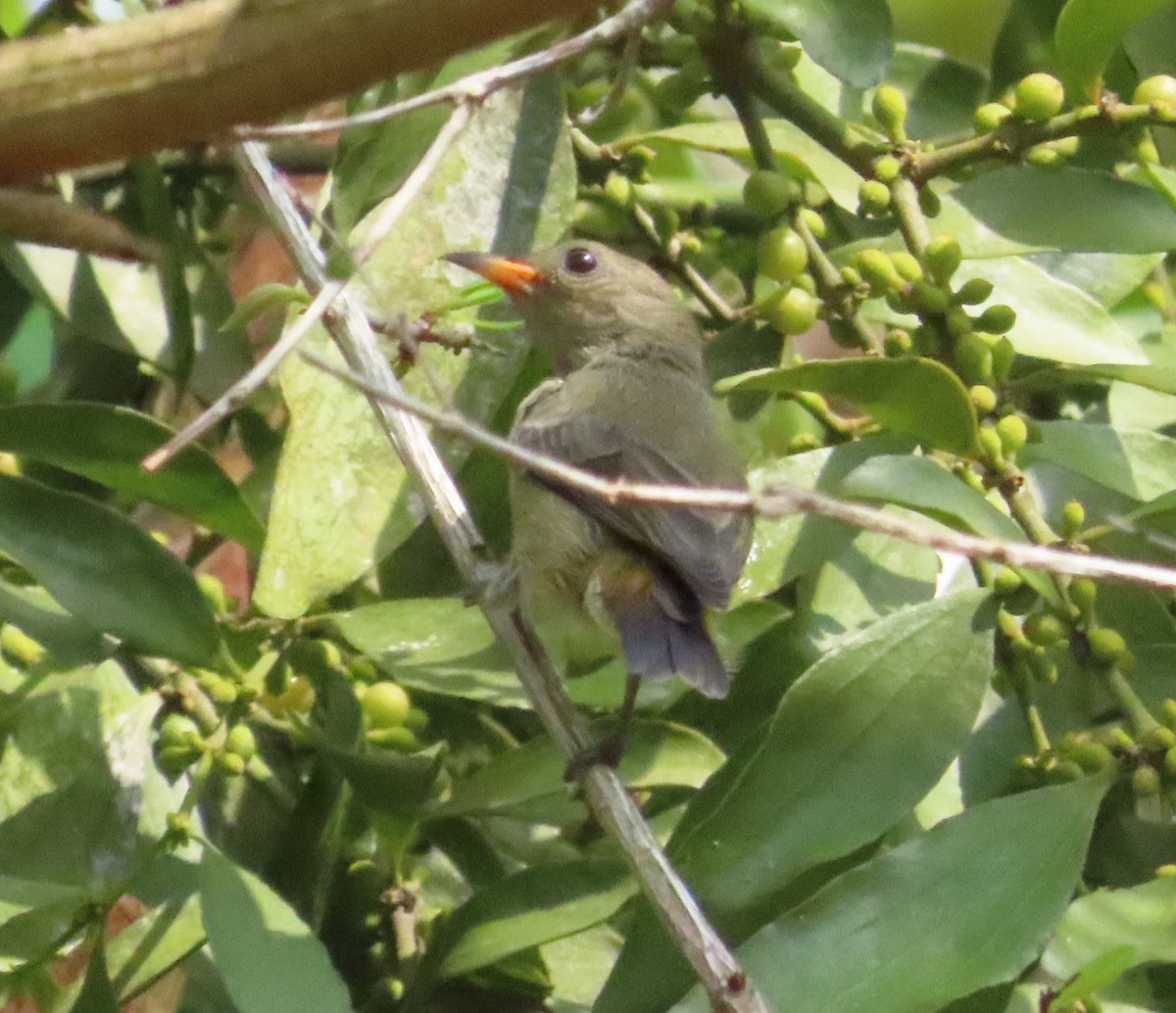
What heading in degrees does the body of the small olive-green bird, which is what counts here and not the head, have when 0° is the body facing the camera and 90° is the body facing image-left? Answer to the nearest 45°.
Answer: approximately 135°

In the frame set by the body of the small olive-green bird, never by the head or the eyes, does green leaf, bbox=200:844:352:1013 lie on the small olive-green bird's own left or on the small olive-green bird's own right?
on the small olive-green bird's own left

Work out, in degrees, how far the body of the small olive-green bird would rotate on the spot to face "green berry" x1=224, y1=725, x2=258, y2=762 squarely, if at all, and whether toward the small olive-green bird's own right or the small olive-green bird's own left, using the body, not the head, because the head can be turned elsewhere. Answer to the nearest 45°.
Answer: approximately 90° to the small olive-green bird's own left
